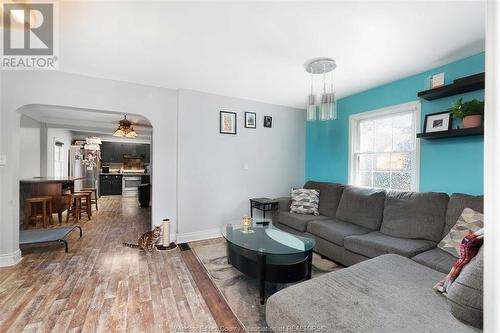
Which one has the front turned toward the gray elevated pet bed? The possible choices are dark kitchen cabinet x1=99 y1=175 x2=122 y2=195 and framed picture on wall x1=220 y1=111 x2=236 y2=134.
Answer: the dark kitchen cabinet

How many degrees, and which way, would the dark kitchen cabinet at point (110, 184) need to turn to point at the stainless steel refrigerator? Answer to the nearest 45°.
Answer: approximately 90° to its right

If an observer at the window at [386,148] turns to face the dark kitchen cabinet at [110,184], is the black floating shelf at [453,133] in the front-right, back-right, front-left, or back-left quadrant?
back-left

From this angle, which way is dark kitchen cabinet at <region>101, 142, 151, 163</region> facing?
toward the camera

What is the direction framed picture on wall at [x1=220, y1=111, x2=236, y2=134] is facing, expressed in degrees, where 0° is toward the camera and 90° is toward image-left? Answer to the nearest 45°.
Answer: approximately 315°

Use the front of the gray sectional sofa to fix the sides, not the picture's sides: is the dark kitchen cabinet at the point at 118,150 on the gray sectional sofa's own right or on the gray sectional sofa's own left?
on the gray sectional sofa's own right

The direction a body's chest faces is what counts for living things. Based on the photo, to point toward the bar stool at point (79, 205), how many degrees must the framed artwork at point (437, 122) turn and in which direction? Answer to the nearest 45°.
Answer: approximately 45° to its right

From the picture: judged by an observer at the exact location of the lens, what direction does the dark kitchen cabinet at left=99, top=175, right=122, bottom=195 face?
facing the viewer

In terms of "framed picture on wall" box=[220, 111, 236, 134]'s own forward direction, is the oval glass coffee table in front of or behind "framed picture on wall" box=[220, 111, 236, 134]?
in front

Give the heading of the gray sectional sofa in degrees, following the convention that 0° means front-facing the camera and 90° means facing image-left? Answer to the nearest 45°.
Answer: approximately 45°

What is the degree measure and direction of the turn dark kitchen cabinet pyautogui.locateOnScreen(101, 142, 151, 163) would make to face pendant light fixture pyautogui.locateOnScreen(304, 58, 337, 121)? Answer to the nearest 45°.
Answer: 0° — it already faces it

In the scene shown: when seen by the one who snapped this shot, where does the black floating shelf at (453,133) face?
facing the viewer and to the left of the viewer

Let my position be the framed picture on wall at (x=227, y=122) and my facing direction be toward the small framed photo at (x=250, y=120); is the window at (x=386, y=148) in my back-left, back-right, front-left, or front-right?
front-right

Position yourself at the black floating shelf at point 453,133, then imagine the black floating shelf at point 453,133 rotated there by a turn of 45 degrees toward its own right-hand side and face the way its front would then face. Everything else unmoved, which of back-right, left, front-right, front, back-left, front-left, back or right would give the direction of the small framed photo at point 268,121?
front

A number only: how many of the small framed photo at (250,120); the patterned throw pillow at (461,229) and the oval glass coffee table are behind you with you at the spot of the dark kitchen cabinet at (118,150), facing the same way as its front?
0
